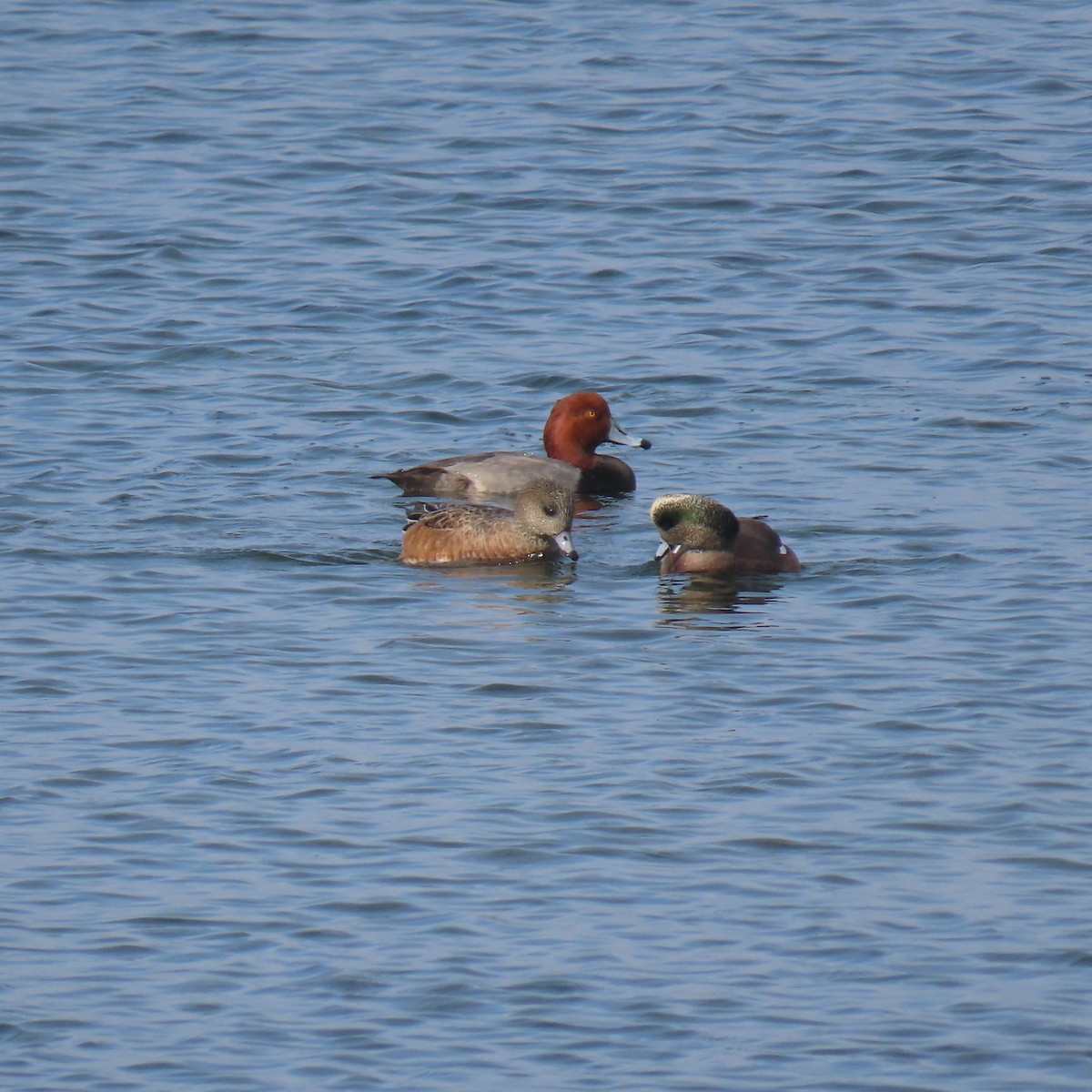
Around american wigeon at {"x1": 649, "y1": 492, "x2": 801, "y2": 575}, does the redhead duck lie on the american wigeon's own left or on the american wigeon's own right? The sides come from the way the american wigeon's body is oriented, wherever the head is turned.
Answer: on the american wigeon's own right

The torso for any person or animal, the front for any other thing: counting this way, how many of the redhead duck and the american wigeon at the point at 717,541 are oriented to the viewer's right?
1

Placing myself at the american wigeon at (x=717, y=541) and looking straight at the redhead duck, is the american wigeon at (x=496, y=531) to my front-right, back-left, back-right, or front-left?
front-left

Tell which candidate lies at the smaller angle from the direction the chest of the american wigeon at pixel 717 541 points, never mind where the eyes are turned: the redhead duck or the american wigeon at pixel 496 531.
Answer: the american wigeon

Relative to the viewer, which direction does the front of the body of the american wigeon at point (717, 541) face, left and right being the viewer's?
facing the viewer and to the left of the viewer

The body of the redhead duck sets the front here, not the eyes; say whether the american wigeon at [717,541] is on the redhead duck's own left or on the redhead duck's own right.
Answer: on the redhead duck's own right

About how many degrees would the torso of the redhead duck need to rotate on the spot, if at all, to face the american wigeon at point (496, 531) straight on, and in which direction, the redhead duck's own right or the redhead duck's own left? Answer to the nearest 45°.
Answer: approximately 90° to the redhead duck's own right

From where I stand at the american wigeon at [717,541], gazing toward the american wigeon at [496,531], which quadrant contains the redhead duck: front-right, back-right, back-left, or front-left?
front-right

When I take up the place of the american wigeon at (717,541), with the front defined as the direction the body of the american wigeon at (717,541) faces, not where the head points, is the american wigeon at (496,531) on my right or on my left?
on my right

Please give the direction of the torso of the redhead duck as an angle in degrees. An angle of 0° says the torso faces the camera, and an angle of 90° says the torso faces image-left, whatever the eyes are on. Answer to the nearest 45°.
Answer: approximately 270°
